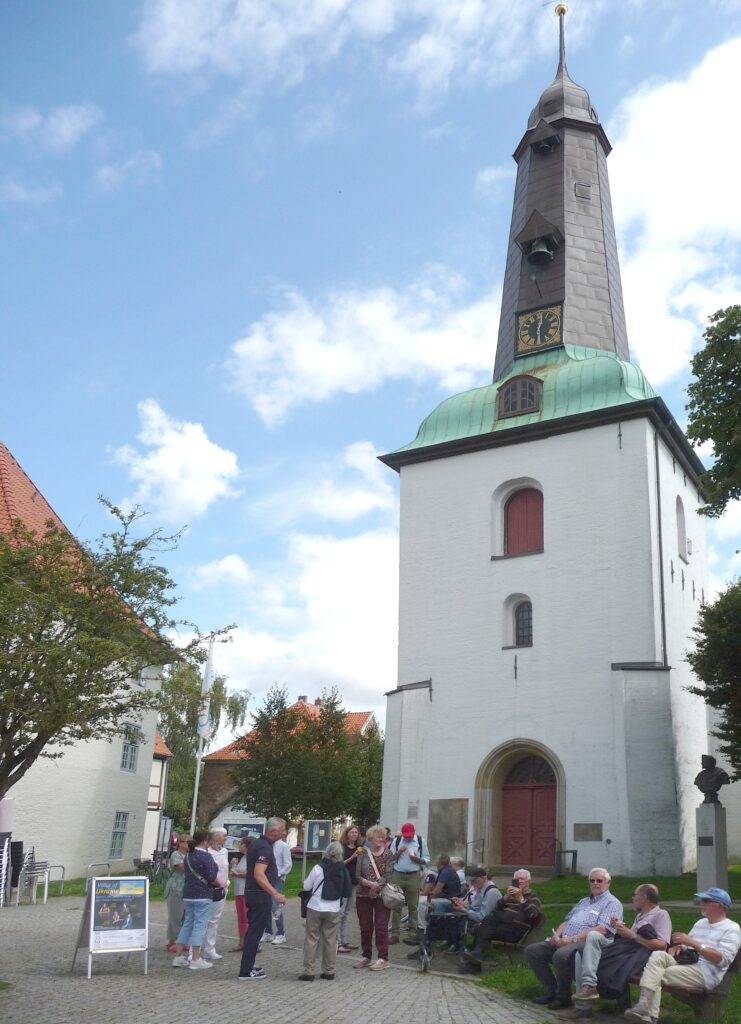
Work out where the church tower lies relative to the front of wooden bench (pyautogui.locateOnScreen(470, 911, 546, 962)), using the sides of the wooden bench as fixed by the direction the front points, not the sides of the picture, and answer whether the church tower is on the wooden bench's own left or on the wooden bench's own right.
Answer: on the wooden bench's own right

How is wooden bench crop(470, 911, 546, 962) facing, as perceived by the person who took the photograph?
facing to the left of the viewer

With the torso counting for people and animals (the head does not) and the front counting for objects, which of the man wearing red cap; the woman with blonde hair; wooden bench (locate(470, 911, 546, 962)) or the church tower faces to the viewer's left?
the wooden bench

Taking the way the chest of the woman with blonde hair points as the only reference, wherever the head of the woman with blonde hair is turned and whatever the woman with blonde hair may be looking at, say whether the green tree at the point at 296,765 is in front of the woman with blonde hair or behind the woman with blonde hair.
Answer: behind

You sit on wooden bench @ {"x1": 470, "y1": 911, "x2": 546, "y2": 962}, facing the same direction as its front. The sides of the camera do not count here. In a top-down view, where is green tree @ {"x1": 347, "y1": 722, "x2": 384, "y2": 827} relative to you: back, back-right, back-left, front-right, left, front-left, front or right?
right

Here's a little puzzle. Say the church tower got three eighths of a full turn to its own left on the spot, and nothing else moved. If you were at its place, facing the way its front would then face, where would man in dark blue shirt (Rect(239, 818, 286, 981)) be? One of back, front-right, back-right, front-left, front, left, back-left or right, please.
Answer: back-right

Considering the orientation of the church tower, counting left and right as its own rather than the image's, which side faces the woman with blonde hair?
front

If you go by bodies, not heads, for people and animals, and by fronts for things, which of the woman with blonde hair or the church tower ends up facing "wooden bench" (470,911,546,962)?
the church tower

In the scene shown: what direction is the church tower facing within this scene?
toward the camera

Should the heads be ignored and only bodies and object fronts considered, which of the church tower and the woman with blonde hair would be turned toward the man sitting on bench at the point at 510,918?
the church tower

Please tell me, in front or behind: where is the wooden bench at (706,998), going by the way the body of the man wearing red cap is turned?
in front

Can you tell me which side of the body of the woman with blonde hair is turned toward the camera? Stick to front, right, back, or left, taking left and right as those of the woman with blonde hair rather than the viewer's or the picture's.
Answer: front

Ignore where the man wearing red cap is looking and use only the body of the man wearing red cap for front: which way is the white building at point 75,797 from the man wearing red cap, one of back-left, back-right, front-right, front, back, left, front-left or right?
back-right

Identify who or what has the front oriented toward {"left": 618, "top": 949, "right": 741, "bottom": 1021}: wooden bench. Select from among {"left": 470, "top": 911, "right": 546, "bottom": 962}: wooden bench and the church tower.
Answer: the church tower

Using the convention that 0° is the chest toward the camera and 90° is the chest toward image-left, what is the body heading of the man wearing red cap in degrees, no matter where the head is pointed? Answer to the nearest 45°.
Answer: approximately 0°

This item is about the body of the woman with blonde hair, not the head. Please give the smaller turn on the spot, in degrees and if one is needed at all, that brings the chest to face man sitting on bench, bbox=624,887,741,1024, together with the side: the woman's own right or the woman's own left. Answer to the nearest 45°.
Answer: approximately 45° to the woman's own left
